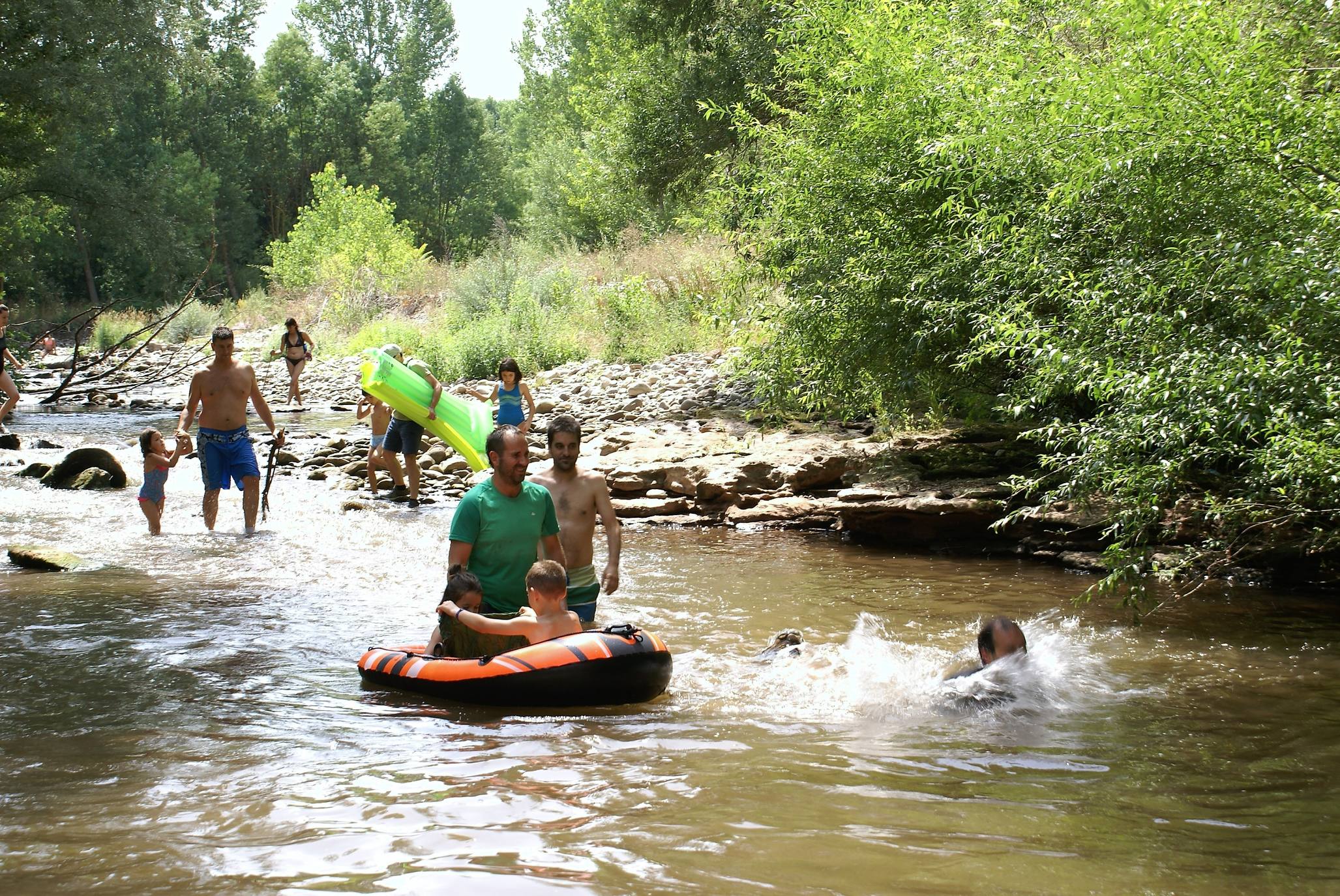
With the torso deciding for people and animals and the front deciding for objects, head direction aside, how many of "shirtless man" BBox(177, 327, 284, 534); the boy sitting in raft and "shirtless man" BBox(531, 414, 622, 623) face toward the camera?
2

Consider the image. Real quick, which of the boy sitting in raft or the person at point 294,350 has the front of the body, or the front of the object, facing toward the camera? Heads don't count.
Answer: the person

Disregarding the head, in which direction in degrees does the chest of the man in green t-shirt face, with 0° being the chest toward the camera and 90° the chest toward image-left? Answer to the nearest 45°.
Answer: approximately 315°

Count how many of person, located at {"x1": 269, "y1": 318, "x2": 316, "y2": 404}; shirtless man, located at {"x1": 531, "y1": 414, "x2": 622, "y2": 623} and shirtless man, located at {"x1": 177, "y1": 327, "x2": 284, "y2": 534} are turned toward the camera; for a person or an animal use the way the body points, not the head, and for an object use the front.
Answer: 3

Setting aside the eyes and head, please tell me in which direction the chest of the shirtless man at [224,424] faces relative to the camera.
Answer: toward the camera

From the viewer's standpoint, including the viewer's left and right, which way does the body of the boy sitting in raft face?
facing away from the viewer and to the left of the viewer

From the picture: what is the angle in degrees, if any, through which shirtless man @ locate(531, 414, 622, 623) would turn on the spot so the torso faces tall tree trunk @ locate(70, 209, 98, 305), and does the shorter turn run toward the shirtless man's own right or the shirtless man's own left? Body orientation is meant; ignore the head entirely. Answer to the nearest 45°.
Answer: approximately 135° to the shirtless man's own right

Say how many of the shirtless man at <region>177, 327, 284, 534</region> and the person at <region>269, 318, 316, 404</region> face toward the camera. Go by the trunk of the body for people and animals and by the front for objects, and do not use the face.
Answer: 2

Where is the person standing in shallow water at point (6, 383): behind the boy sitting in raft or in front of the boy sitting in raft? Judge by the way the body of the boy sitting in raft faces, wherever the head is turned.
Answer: in front

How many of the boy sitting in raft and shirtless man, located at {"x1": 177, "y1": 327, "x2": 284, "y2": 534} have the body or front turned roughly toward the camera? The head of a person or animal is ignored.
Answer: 1

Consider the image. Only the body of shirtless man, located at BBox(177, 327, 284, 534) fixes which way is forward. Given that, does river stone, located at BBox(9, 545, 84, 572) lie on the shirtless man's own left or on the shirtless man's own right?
on the shirtless man's own right

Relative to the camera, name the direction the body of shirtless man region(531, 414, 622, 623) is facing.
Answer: toward the camera

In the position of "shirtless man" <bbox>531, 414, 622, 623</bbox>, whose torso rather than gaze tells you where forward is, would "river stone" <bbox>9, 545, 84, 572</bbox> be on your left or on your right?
on your right

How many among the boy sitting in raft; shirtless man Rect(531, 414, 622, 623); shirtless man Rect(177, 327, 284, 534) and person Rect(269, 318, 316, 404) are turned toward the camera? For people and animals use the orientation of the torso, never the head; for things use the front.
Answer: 3
